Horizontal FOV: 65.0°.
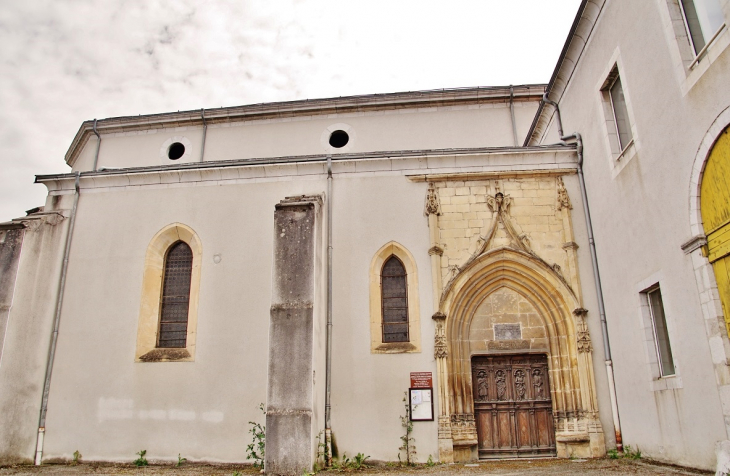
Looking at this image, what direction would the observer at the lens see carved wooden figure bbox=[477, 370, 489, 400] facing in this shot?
facing the viewer

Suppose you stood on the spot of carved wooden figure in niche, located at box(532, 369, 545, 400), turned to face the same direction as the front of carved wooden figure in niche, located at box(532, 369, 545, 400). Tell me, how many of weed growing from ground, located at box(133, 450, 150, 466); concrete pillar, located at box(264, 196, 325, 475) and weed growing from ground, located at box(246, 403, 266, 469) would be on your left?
0

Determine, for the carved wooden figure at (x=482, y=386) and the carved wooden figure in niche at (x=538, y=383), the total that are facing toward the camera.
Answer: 2

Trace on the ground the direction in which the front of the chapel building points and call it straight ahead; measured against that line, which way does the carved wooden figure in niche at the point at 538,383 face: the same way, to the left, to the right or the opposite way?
the same way

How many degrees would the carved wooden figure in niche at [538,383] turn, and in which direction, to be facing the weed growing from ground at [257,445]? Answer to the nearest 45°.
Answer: approximately 90° to its right

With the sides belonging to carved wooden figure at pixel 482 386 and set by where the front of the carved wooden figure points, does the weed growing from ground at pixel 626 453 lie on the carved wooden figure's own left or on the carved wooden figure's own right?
on the carved wooden figure's own left

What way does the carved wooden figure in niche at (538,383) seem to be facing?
toward the camera

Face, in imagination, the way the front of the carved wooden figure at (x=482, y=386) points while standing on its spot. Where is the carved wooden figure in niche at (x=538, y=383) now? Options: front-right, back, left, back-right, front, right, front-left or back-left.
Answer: left

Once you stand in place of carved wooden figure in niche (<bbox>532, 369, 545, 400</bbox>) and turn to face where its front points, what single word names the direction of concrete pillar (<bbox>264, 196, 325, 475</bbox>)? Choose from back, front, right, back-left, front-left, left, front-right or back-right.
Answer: front-right

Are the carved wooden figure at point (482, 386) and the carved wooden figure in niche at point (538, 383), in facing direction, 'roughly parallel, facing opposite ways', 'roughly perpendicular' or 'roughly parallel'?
roughly parallel

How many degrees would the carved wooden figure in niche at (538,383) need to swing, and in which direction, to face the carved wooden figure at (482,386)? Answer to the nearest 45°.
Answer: approximately 90° to its right

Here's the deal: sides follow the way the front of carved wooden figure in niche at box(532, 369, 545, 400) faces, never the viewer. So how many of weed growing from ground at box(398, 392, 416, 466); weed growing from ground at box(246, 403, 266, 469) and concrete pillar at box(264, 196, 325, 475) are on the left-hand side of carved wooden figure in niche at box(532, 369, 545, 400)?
0

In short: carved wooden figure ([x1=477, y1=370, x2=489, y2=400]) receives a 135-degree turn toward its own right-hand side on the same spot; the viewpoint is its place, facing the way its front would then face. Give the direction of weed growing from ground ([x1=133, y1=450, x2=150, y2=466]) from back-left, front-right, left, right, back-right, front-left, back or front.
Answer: front-left

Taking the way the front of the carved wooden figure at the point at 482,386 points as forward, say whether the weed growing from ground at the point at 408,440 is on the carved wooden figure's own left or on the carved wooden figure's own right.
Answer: on the carved wooden figure's own right
